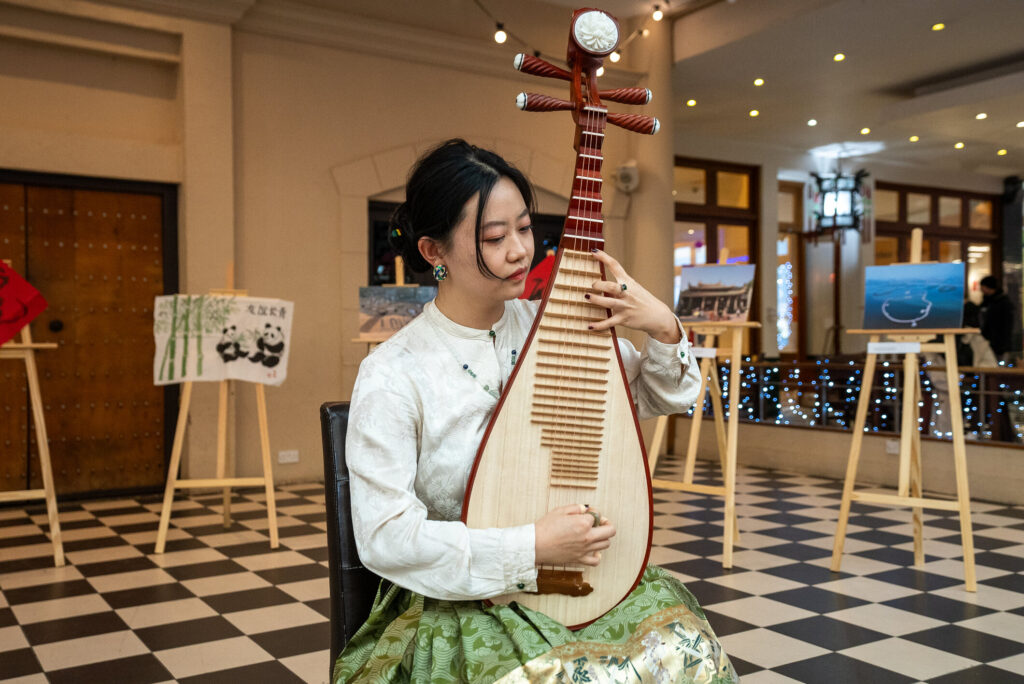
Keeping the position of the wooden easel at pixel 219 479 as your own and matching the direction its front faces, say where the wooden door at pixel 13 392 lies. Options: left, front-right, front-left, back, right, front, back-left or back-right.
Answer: back-right

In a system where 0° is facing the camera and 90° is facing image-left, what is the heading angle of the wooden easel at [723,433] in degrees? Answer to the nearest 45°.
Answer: approximately 45°

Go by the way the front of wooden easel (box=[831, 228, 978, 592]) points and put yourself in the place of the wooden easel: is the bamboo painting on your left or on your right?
on your right

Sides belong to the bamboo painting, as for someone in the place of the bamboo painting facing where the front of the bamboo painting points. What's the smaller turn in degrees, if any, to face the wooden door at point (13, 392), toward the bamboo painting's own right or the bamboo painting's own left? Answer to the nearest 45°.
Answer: approximately 135° to the bamboo painting's own right

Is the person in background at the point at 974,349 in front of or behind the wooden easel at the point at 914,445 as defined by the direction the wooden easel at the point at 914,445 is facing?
behind

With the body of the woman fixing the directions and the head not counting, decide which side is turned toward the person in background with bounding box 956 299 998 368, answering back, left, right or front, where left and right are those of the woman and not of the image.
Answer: left

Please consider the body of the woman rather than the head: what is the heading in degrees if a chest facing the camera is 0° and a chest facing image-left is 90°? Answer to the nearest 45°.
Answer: approximately 315°
